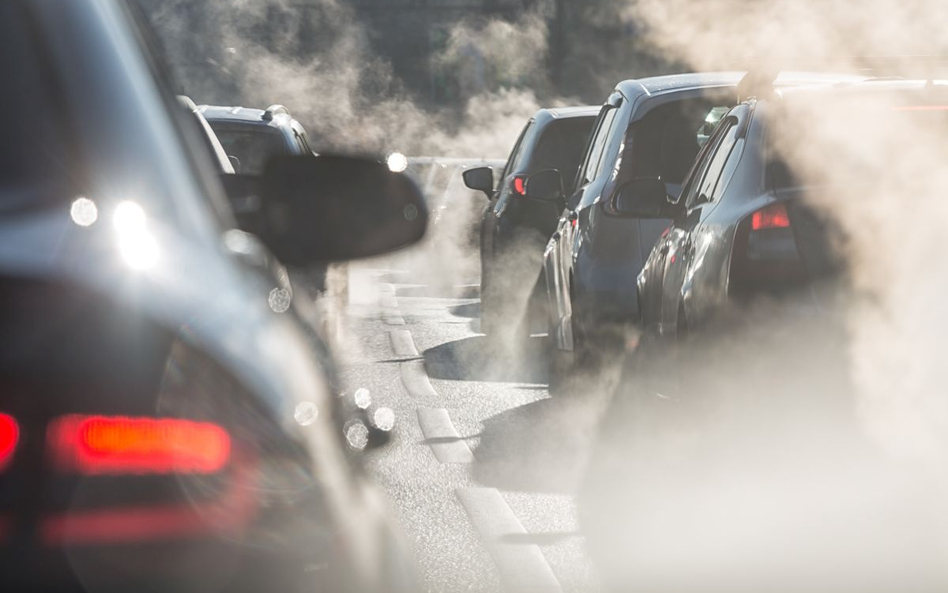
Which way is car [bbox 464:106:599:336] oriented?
away from the camera

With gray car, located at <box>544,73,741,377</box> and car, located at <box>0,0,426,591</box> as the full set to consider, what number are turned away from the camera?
2

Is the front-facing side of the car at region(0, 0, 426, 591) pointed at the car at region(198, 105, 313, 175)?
yes

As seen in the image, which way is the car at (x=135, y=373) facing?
away from the camera

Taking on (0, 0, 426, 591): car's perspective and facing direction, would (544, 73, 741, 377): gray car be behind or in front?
in front

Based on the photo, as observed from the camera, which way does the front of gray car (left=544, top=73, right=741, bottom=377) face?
facing away from the viewer

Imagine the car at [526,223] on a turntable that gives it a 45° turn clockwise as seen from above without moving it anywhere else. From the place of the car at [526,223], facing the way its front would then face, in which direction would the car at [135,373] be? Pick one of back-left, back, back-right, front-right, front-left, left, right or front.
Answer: back-right

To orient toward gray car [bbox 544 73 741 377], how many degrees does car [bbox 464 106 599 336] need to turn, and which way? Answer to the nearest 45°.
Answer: approximately 180°

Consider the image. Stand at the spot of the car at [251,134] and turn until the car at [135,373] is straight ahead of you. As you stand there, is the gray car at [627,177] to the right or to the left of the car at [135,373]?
left

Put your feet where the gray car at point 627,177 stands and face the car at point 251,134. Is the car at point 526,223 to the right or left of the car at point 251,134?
right

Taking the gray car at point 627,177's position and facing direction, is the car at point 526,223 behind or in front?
in front
